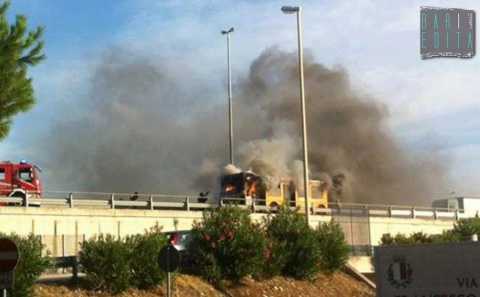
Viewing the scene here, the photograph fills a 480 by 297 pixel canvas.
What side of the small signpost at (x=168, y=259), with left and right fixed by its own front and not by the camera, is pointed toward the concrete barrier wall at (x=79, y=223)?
front

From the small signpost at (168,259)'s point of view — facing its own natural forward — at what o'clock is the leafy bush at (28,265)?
The leafy bush is roughly at 10 o'clock from the small signpost.

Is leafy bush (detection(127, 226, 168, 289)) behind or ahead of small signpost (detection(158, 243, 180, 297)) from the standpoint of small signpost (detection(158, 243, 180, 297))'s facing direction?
ahead

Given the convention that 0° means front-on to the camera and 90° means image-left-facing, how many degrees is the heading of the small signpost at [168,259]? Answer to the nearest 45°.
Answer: approximately 180°

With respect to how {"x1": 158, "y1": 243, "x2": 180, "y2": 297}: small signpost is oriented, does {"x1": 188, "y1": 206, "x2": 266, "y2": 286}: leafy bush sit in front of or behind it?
in front

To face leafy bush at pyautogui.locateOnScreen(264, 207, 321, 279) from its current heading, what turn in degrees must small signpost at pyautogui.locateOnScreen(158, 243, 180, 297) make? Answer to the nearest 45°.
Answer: approximately 45° to its right

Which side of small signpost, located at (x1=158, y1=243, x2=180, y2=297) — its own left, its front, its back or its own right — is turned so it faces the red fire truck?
front

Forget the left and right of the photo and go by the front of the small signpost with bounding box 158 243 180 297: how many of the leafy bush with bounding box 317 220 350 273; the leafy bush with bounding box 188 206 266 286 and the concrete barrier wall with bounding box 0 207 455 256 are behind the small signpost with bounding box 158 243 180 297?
0

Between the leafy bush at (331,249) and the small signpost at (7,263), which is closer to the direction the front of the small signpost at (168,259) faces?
the leafy bush

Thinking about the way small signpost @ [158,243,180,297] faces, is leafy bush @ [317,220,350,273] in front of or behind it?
in front

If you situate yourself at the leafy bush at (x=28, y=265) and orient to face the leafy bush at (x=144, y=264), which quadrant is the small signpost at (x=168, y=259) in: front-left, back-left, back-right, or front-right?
front-right
